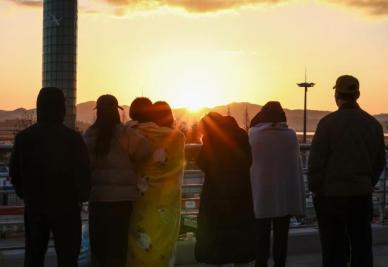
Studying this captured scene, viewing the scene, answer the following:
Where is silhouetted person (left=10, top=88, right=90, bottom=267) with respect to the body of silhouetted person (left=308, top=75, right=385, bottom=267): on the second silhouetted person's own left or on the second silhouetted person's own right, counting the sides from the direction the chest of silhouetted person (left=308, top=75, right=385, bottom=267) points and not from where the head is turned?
on the second silhouetted person's own left

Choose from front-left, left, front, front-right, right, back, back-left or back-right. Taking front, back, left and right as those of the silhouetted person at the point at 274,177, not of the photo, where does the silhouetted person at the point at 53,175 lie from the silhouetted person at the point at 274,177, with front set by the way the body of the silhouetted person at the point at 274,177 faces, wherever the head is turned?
back-left

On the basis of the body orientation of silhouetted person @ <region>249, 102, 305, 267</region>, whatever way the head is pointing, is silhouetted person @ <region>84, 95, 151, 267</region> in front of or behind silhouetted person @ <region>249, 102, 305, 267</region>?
behind

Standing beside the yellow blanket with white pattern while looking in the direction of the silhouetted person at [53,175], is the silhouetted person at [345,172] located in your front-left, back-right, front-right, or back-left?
back-left

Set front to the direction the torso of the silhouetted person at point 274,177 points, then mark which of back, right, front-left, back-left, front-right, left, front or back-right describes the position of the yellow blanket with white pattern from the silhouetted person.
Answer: back-left

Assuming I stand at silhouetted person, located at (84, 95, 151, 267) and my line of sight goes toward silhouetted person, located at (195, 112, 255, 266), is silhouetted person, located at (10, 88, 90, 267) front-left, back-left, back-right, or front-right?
back-right

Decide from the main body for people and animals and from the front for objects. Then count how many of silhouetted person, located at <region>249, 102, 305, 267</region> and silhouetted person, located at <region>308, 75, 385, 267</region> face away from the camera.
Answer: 2

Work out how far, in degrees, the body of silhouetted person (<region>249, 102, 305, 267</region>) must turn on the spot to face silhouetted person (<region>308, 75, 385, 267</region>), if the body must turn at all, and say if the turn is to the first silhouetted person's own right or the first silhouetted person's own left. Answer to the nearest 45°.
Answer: approximately 135° to the first silhouetted person's own right

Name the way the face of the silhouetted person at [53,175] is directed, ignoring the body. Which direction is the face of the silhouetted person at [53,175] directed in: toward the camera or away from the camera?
away from the camera

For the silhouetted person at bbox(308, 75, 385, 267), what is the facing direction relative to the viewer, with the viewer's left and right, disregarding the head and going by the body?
facing away from the viewer

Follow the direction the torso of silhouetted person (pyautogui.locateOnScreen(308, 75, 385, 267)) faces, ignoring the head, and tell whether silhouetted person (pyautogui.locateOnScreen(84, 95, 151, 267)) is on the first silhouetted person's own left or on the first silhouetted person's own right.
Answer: on the first silhouetted person's own left

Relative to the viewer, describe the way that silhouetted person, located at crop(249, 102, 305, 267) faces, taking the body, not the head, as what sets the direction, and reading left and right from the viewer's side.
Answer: facing away from the viewer
